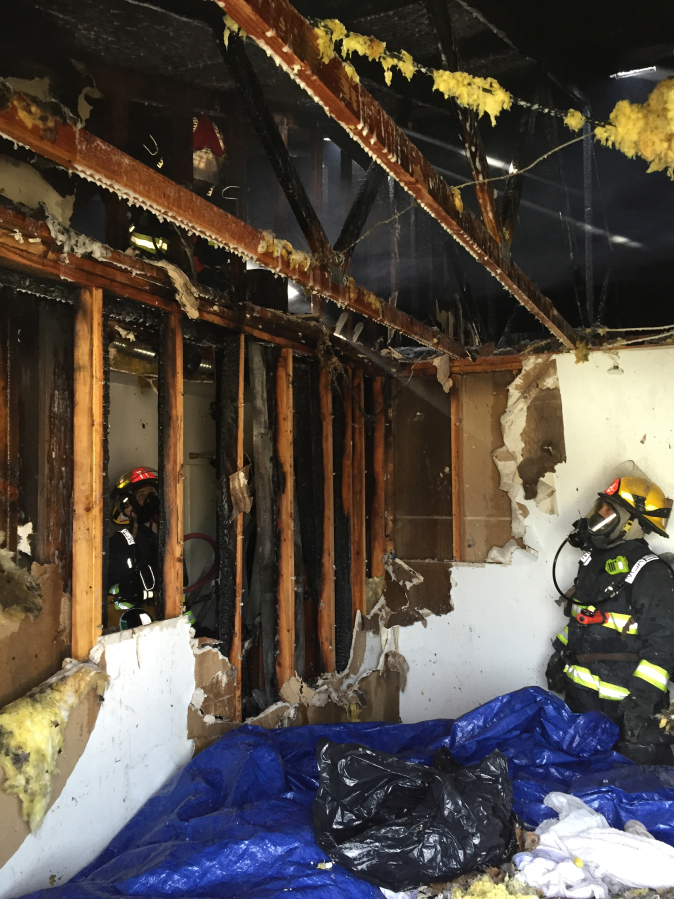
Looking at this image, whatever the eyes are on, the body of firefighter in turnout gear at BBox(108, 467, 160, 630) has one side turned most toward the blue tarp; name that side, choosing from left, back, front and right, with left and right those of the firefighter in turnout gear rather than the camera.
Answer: front

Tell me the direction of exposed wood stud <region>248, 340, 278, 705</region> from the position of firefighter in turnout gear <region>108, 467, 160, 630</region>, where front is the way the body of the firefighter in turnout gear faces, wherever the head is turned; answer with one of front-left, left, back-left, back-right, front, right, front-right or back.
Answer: front-left

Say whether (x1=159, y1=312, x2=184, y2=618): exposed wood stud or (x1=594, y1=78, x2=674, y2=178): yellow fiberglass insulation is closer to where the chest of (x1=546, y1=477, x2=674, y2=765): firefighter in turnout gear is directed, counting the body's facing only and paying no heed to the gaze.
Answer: the exposed wood stud

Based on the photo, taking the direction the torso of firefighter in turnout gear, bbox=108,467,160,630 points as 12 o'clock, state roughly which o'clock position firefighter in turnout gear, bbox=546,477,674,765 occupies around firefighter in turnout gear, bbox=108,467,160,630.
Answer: firefighter in turnout gear, bbox=546,477,674,765 is roughly at 11 o'clock from firefighter in turnout gear, bbox=108,467,160,630.

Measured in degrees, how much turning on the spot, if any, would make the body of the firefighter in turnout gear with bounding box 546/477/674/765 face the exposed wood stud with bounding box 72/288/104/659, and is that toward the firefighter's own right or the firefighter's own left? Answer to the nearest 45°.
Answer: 0° — they already face it

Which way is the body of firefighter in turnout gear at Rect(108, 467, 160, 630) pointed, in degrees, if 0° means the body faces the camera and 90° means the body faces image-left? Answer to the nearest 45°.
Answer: approximately 315°

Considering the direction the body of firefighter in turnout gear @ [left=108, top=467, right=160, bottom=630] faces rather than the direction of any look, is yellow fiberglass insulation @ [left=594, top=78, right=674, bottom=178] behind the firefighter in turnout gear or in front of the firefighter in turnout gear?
in front

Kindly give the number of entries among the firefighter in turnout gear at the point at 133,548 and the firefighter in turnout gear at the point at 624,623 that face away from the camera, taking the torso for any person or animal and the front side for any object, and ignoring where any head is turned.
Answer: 0

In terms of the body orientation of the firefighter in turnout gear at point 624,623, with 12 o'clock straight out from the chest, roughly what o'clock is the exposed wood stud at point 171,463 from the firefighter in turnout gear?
The exposed wood stud is roughly at 12 o'clock from the firefighter in turnout gear.

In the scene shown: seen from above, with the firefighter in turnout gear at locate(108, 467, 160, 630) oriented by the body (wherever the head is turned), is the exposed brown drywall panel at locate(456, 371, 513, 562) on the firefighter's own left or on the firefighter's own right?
on the firefighter's own left

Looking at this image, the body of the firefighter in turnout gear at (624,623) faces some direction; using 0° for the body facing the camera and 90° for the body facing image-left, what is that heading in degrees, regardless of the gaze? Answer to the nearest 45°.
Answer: approximately 45°

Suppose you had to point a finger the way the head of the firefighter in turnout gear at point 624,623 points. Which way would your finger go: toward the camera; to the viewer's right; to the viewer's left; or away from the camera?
to the viewer's left
